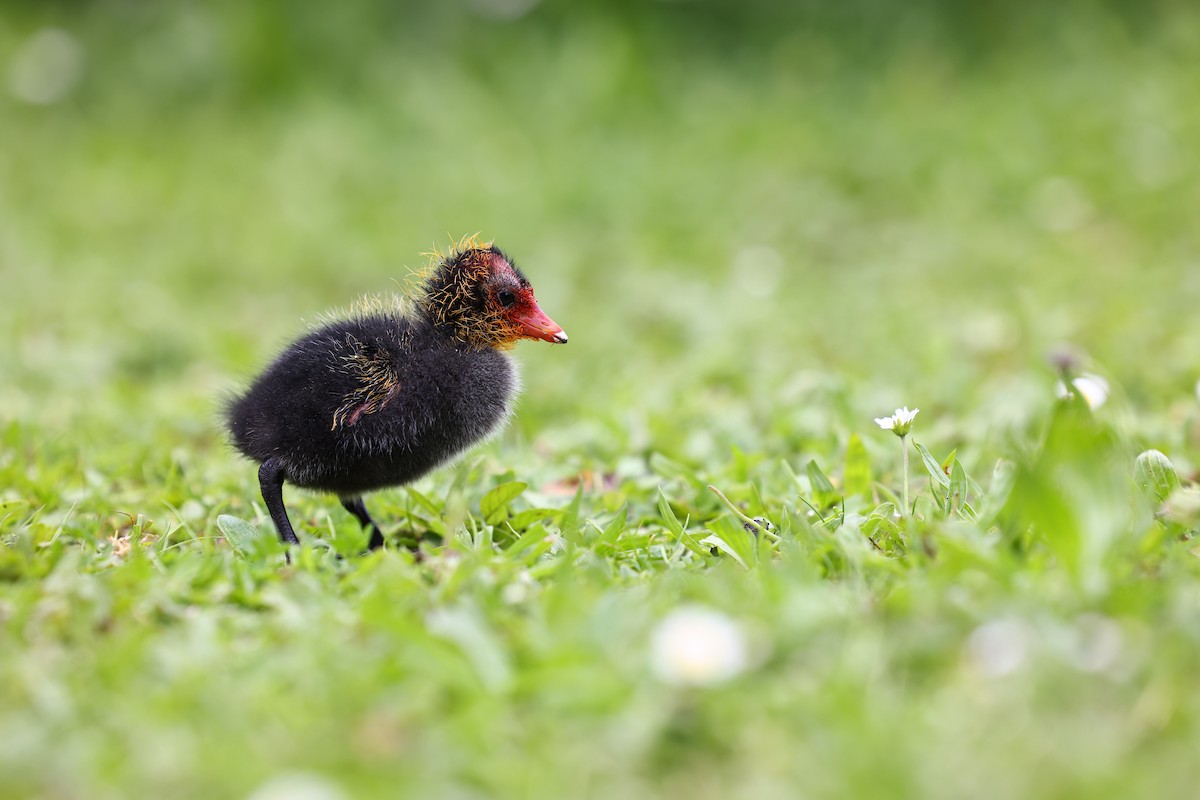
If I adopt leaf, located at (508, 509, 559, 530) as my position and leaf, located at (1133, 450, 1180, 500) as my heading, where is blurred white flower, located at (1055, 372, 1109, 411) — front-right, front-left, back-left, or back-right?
front-left

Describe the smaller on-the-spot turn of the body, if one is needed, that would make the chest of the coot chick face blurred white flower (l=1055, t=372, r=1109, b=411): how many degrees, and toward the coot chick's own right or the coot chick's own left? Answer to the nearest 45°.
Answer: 0° — it already faces it

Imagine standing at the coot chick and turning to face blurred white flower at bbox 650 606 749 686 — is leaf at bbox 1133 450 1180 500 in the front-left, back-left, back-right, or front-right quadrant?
front-left

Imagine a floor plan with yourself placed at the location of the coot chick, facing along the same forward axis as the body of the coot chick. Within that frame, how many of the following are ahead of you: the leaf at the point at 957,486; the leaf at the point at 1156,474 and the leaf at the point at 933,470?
3

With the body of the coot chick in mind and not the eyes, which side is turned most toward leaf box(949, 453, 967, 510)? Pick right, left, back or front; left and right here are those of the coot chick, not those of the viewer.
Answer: front

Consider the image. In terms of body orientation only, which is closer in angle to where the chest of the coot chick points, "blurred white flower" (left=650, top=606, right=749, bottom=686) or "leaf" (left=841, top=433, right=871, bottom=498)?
the leaf

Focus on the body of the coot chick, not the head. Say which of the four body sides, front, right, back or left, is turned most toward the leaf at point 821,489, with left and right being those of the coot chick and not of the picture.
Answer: front

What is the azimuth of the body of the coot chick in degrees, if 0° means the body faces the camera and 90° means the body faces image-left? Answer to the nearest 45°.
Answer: approximately 270°

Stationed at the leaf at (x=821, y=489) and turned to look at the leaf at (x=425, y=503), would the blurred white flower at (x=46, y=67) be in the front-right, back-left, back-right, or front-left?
front-right
